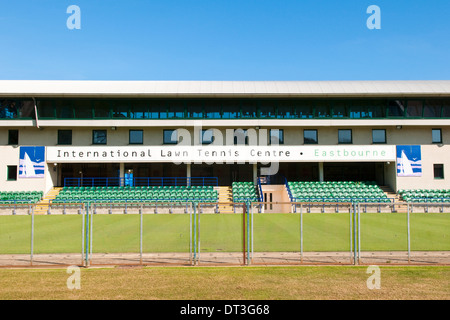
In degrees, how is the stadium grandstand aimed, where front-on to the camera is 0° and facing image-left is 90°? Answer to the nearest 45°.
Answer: approximately 0°

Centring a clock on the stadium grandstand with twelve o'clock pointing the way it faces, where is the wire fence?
The wire fence is roughly at 12 o'clock from the stadium grandstand.
